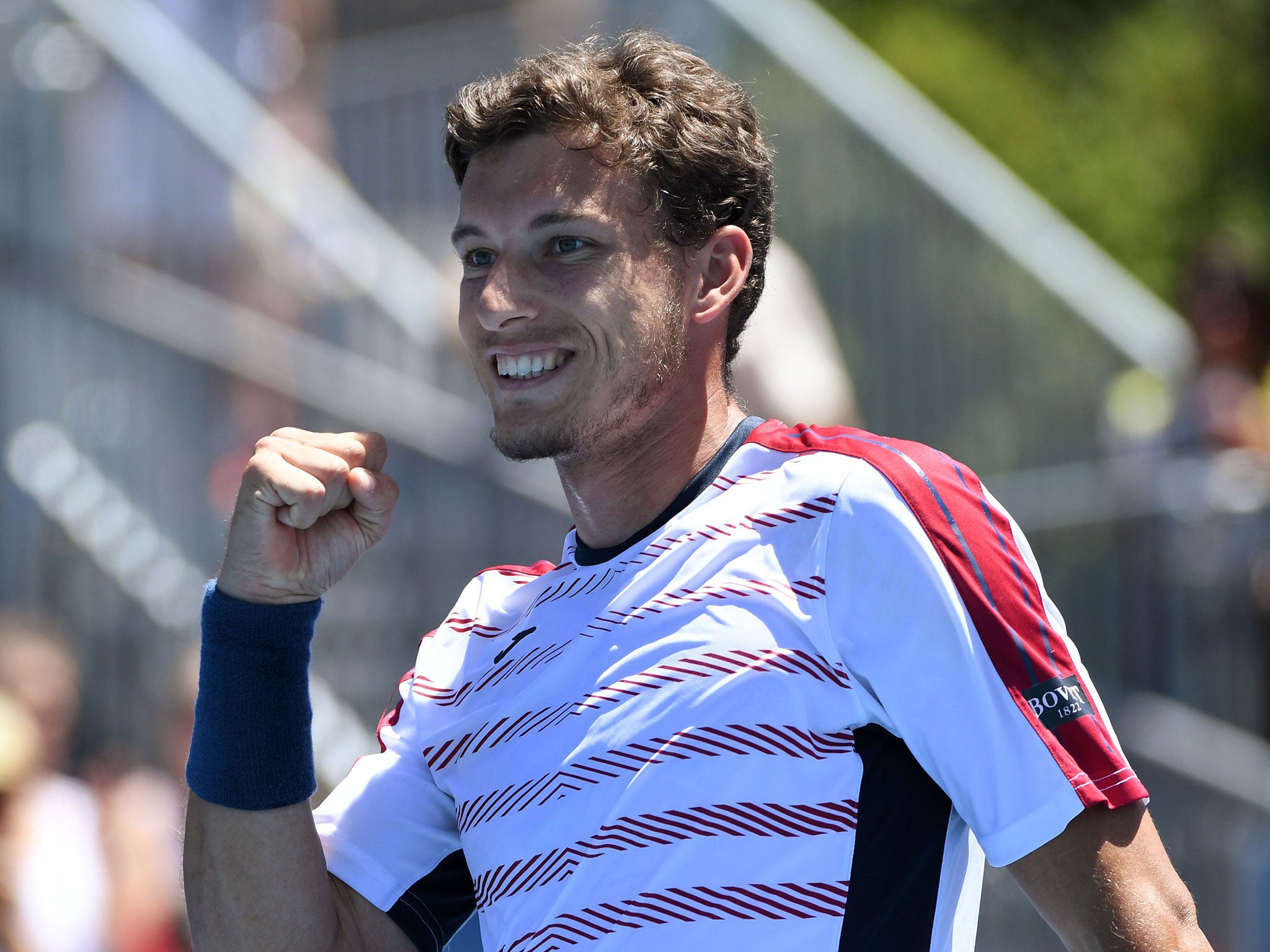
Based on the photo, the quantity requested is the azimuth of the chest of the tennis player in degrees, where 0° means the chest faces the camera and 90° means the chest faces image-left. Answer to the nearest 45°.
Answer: approximately 45°

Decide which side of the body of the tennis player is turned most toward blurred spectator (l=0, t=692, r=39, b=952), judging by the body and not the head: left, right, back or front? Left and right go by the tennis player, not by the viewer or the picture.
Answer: right

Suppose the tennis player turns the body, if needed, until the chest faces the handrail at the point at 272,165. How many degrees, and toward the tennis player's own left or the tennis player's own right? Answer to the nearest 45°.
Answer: approximately 135° to the tennis player's own right

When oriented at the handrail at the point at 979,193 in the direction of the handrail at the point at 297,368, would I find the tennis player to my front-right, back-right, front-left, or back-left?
front-left

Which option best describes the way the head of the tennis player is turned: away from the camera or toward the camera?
toward the camera

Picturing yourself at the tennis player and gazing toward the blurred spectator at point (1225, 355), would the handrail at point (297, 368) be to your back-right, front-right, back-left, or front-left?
front-left

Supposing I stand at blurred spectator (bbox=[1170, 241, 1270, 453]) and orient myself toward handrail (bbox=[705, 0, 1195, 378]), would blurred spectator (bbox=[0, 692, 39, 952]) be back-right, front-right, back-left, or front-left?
front-left

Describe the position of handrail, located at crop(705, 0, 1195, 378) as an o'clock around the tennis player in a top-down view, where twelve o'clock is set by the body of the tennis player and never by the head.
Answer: The handrail is roughly at 5 o'clock from the tennis player.

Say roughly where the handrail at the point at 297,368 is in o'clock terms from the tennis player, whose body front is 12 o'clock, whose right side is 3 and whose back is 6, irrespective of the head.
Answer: The handrail is roughly at 4 o'clock from the tennis player.
